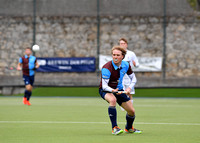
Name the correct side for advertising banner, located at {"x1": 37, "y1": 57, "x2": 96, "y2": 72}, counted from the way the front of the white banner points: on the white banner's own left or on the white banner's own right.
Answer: on the white banner's own right

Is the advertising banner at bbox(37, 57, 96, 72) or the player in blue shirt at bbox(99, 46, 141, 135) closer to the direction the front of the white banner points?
the player in blue shirt

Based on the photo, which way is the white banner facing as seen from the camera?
toward the camera

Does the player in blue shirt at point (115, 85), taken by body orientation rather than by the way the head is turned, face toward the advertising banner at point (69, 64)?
no

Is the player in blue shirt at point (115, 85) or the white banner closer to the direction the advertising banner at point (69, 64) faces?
the player in blue shirt

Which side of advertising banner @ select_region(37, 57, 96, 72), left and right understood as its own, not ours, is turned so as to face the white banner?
left

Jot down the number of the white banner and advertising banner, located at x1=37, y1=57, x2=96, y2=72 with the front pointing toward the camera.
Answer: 2

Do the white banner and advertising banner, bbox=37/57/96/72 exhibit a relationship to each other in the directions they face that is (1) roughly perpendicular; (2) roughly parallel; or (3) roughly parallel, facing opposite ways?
roughly parallel

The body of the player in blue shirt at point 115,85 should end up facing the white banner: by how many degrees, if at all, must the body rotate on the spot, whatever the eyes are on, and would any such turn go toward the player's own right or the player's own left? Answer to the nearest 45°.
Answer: approximately 135° to the player's own left

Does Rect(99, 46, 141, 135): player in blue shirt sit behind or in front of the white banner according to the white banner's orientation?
in front

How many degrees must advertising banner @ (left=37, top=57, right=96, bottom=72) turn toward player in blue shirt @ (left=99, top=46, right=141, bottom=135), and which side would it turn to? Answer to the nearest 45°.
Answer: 0° — it already faces them
